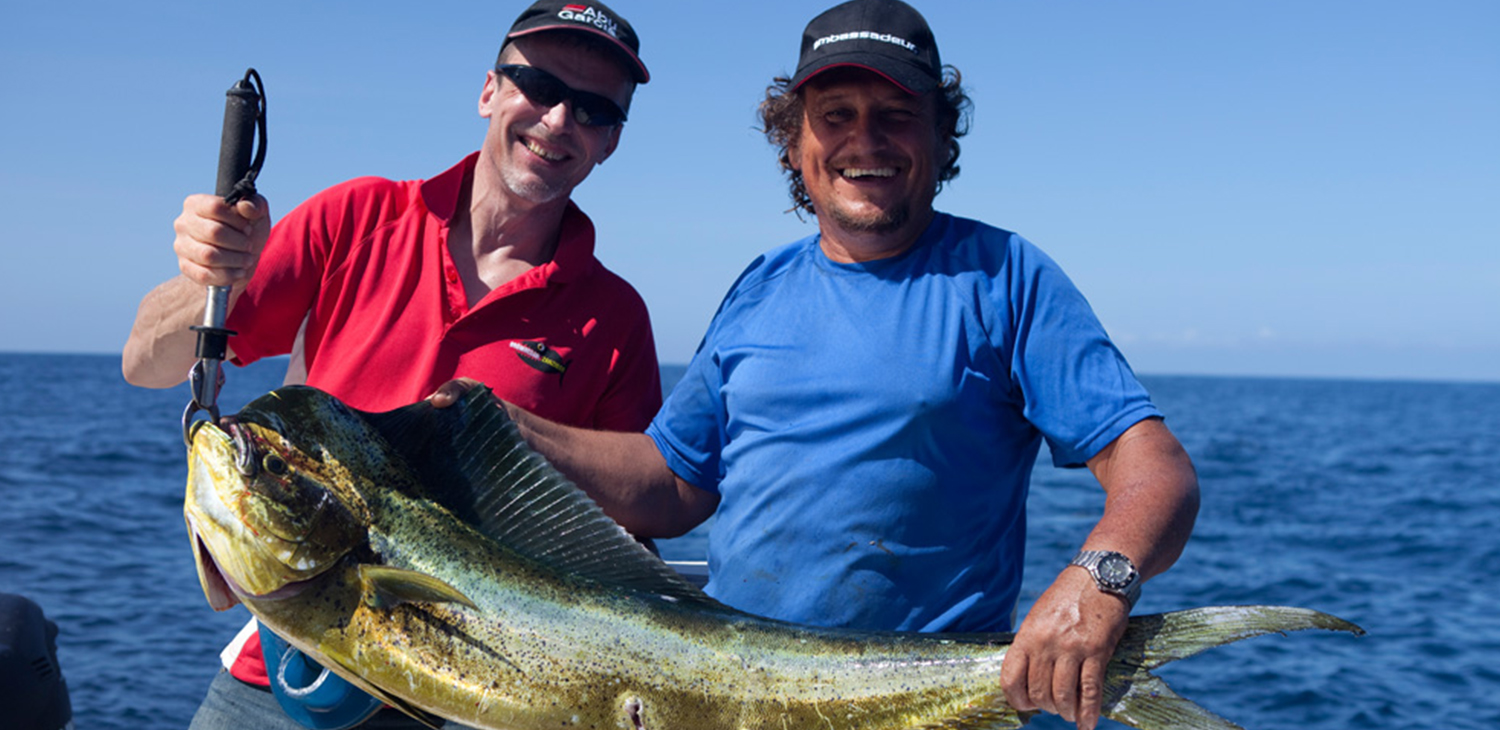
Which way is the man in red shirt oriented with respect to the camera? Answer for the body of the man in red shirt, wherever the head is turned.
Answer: toward the camera

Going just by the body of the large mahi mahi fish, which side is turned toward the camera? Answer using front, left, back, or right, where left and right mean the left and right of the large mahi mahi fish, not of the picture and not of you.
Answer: left

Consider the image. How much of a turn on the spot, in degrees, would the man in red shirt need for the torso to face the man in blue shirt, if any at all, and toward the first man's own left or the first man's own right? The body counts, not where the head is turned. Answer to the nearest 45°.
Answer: approximately 45° to the first man's own left

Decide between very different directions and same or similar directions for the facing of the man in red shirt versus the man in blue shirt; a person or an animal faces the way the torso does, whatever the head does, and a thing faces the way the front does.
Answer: same or similar directions

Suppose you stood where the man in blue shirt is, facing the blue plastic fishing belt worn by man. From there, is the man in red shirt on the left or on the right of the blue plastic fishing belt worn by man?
right

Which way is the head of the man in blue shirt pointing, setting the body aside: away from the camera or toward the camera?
toward the camera

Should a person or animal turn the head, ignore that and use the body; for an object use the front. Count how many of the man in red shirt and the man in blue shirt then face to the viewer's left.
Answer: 0

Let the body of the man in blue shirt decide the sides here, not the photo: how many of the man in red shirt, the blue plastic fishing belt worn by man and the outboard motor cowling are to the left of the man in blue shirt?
0

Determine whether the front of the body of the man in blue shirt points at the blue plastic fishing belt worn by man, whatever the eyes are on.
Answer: no

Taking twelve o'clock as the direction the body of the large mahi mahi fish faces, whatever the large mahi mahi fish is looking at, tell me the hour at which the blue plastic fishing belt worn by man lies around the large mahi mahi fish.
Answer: The blue plastic fishing belt worn by man is roughly at 1 o'clock from the large mahi mahi fish.
